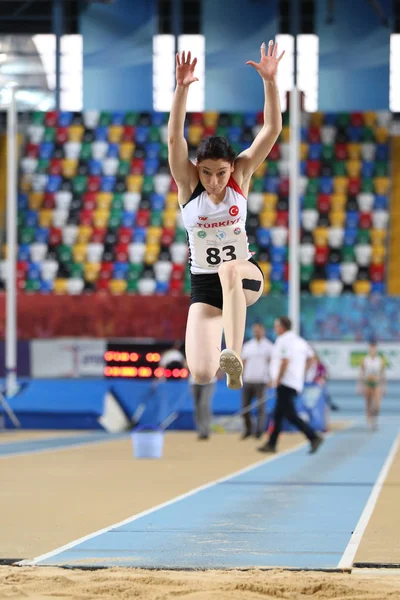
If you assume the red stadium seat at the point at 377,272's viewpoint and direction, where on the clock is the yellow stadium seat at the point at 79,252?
The yellow stadium seat is roughly at 3 o'clock from the red stadium seat.

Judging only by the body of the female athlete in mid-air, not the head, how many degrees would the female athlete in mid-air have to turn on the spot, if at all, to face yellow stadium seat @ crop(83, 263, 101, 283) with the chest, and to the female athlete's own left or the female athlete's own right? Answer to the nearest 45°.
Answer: approximately 180°

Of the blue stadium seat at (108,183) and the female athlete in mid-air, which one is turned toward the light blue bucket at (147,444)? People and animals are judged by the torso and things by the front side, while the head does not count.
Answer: the blue stadium seat

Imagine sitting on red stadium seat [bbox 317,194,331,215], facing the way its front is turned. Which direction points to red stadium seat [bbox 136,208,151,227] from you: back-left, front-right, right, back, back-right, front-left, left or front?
right

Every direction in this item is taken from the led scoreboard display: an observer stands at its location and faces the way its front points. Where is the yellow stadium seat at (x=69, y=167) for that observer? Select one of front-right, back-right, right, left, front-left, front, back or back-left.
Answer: back

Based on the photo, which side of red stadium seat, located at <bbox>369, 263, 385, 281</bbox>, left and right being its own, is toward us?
front

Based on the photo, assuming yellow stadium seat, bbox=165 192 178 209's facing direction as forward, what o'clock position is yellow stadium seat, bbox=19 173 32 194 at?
yellow stadium seat, bbox=19 173 32 194 is roughly at 3 o'clock from yellow stadium seat, bbox=165 192 178 209.

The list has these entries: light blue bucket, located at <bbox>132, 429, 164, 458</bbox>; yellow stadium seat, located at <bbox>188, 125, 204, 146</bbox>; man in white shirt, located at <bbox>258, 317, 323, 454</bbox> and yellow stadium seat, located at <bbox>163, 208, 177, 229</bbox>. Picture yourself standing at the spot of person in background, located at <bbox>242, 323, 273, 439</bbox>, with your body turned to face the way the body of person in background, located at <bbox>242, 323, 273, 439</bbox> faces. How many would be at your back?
2

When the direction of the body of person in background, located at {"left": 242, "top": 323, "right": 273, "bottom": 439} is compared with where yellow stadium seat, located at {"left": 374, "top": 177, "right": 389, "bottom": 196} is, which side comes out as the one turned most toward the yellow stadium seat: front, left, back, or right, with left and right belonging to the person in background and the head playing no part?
back

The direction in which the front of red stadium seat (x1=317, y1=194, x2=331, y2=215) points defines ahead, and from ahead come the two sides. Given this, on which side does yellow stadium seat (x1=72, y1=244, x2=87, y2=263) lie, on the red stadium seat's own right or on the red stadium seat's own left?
on the red stadium seat's own right

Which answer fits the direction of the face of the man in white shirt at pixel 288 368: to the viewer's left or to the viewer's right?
to the viewer's left

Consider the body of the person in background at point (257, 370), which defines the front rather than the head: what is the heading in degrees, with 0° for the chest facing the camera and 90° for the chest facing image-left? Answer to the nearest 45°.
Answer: approximately 0°

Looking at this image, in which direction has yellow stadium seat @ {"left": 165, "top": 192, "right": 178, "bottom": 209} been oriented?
toward the camera

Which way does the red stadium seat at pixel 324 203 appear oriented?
toward the camera

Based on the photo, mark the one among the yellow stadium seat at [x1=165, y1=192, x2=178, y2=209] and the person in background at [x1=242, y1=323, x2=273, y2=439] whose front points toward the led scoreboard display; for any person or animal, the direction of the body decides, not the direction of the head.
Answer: the yellow stadium seat
